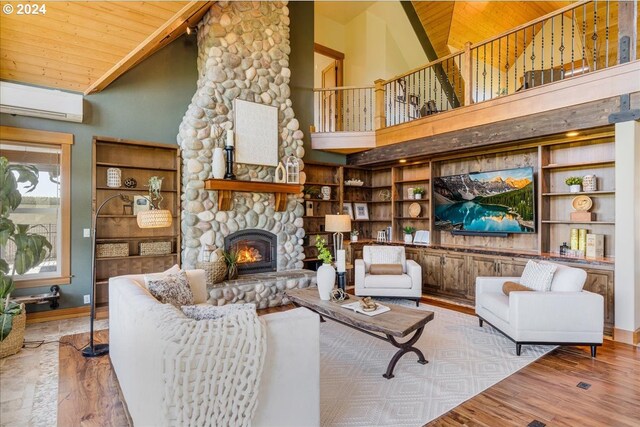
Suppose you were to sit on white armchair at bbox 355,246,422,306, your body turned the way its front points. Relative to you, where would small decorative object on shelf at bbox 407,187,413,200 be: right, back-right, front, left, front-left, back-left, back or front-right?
back

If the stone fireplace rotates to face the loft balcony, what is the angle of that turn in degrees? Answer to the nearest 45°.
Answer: approximately 90° to its left

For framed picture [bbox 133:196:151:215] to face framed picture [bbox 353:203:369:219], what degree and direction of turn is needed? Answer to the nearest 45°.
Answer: approximately 90° to its left

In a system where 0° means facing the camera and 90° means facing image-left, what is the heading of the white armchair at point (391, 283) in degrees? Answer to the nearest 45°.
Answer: approximately 0°

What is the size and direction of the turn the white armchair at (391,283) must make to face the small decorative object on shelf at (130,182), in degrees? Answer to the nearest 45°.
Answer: approximately 90° to its right

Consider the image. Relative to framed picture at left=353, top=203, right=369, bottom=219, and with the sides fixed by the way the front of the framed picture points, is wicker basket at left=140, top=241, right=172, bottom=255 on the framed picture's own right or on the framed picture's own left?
on the framed picture's own right

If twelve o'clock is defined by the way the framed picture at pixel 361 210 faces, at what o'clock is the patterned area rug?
The patterned area rug is roughly at 12 o'clock from the framed picture.

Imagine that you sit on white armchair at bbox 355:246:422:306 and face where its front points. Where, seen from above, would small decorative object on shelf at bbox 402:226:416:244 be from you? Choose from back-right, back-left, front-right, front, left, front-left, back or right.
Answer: back

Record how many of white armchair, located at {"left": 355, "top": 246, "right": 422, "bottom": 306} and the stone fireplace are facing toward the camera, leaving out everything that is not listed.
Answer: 2
